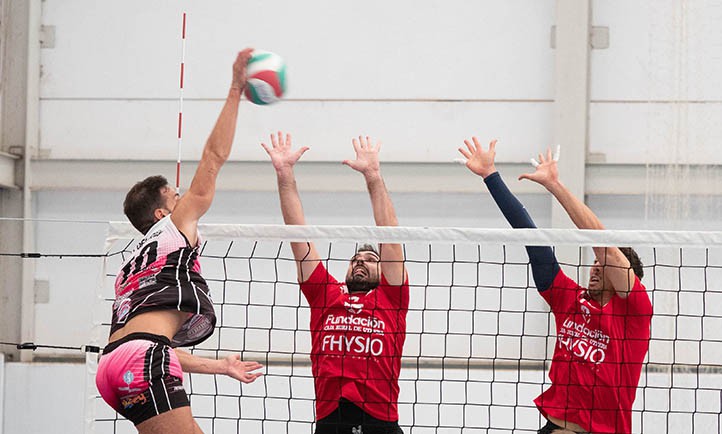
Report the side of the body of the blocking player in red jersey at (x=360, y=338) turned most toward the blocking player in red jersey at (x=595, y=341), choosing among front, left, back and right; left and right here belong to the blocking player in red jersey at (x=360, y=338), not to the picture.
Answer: left

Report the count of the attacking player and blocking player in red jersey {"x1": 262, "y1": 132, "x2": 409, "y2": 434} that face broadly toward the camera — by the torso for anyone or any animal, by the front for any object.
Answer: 1

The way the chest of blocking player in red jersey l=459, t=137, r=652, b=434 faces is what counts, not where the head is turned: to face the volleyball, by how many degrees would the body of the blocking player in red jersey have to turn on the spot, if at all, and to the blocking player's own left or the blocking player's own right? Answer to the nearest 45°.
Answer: approximately 45° to the blocking player's own right

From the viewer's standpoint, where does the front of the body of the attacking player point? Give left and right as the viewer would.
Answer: facing away from the viewer and to the right of the viewer

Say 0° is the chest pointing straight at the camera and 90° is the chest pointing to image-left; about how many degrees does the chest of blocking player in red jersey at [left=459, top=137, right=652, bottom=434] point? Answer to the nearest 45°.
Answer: approximately 45°

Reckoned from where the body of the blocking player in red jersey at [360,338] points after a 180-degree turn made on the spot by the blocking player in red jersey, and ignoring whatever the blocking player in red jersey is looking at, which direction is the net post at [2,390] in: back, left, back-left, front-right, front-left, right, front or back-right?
front-left

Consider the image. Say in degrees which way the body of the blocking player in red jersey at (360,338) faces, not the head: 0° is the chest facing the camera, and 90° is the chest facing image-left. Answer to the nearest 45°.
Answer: approximately 0°
